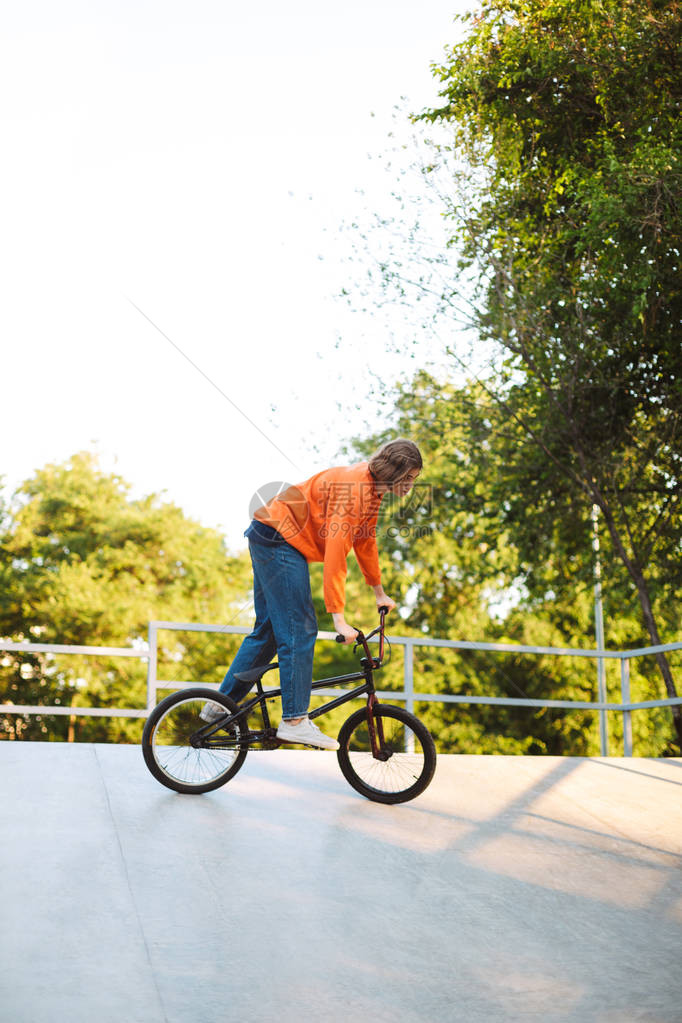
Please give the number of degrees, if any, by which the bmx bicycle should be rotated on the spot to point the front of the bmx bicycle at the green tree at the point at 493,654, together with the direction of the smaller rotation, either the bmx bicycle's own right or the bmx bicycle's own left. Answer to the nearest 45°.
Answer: approximately 90° to the bmx bicycle's own left

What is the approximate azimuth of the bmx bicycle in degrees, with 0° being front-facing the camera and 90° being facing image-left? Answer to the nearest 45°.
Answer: approximately 270°

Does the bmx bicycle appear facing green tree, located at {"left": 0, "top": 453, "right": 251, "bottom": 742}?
no

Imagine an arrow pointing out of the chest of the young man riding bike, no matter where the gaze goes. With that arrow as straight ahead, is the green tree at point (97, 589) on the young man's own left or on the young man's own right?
on the young man's own left

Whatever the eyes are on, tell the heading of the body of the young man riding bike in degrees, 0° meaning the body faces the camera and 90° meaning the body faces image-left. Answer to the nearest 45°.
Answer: approximately 270°

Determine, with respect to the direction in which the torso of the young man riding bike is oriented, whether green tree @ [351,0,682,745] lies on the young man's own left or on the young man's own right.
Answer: on the young man's own left
